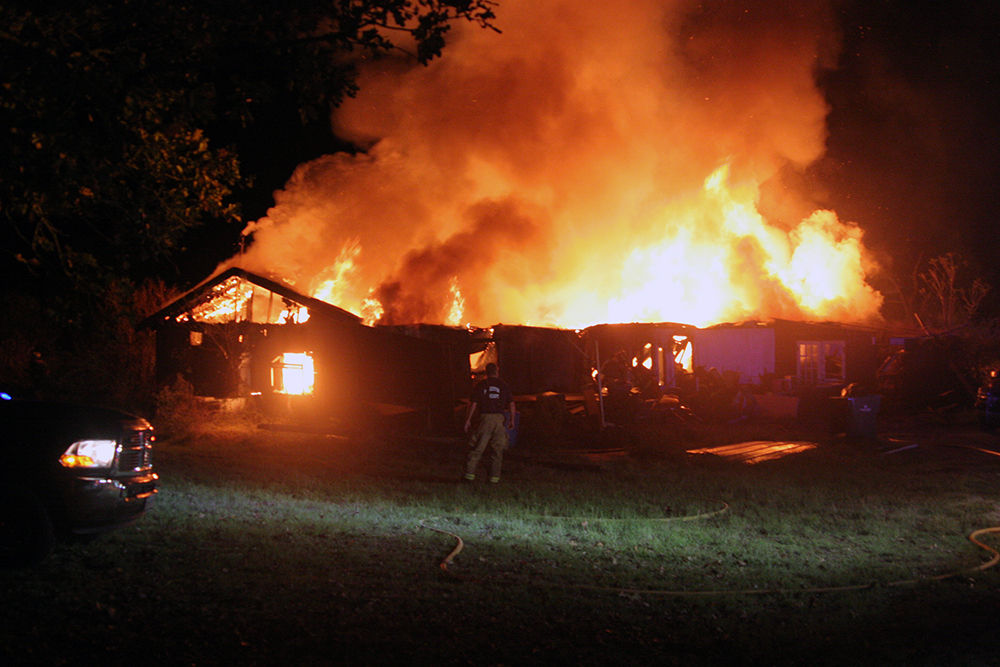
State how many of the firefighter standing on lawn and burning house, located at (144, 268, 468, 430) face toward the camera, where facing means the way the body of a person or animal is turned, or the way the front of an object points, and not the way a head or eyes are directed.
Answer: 1

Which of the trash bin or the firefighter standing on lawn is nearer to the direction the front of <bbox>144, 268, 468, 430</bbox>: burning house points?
the firefighter standing on lawn

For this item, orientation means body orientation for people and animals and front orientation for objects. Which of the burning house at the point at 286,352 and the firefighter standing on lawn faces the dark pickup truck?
the burning house

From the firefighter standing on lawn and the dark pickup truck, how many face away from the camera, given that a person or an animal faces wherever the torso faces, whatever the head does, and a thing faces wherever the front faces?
1

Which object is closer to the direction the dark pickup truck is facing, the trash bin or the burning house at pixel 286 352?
the trash bin

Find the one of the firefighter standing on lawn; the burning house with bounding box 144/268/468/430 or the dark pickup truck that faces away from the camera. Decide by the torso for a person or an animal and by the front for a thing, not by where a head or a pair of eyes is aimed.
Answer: the firefighter standing on lawn

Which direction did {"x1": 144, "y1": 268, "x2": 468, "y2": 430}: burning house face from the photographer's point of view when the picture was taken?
facing the viewer

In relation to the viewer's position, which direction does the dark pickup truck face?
facing the viewer and to the right of the viewer

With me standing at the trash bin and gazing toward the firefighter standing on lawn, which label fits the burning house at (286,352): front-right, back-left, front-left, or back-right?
front-right

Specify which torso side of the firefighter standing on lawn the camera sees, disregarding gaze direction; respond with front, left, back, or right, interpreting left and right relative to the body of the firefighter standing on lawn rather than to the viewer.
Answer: back

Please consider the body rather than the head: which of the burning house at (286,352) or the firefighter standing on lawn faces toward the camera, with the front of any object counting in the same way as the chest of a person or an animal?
the burning house

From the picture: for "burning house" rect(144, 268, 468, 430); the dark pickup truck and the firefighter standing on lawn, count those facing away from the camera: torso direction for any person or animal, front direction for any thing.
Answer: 1

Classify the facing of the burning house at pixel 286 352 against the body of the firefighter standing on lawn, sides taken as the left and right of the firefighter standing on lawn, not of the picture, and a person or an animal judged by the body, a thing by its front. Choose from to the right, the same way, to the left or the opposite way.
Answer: the opposite way

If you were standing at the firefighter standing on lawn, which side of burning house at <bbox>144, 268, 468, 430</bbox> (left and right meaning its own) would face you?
front
